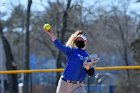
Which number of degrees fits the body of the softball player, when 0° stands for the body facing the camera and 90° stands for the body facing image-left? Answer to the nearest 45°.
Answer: approximately 315°
